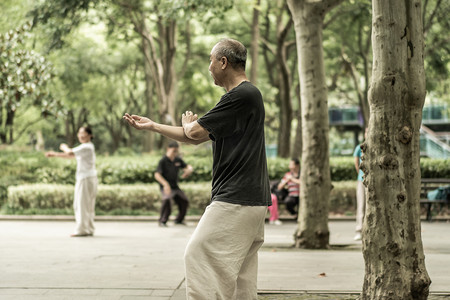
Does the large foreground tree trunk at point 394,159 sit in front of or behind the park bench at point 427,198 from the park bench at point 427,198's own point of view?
in front

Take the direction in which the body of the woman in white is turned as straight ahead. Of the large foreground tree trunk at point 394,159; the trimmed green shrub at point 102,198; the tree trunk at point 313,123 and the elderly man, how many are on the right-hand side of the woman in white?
1

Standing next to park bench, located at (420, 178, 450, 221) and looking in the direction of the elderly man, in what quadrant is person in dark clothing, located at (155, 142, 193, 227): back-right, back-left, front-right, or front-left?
front-right

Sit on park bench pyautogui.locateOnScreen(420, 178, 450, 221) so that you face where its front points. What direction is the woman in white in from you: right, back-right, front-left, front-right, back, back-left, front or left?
front-right

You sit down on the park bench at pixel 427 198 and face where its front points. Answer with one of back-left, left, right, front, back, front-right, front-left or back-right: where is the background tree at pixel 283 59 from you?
back-right

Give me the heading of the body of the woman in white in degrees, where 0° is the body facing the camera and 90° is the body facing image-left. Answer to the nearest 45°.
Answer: approximately 90°

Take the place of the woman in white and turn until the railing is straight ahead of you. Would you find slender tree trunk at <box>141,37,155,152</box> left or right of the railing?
left

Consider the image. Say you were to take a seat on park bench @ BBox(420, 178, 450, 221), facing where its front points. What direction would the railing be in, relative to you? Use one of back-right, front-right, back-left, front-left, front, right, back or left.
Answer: back
